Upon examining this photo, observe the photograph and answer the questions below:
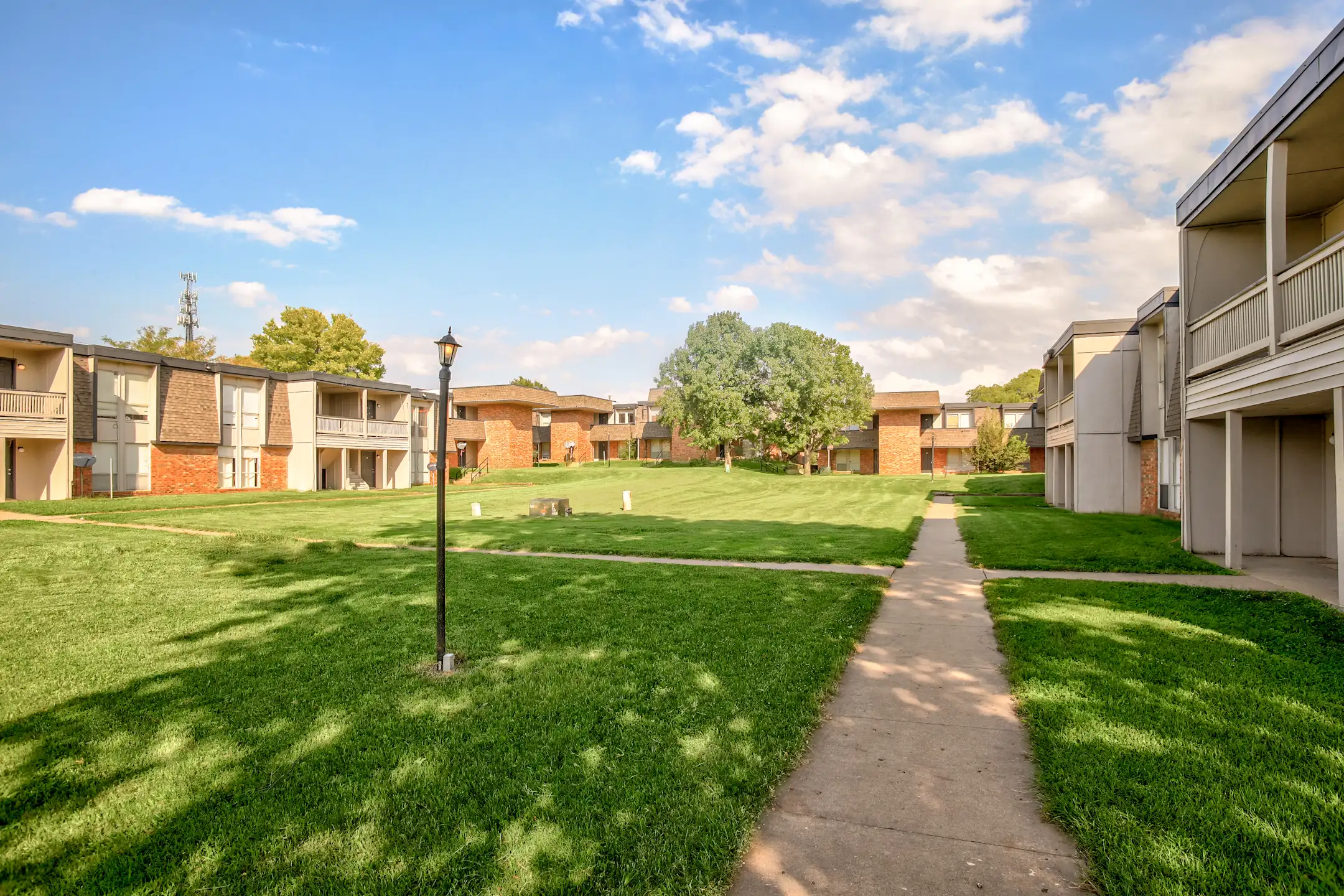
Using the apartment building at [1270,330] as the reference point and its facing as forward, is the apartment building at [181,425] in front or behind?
in front

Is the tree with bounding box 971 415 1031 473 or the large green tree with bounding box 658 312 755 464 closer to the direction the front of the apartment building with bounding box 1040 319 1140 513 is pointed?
the large green tree

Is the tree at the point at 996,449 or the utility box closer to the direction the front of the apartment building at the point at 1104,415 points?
the utility box

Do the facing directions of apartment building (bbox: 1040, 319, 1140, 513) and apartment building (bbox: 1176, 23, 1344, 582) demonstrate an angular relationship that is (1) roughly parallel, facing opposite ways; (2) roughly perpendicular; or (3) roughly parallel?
roughly parallel

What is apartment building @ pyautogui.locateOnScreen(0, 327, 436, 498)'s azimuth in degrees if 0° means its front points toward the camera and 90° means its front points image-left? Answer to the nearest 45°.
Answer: approximately 315°

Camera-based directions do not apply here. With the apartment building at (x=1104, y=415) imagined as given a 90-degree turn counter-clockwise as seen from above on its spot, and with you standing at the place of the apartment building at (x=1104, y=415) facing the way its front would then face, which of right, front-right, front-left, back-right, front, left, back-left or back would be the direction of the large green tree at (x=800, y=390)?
back-right

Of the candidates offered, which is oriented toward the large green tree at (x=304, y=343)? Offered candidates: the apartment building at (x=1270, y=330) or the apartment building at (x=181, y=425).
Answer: the apartment building at (x=1270, y=330)

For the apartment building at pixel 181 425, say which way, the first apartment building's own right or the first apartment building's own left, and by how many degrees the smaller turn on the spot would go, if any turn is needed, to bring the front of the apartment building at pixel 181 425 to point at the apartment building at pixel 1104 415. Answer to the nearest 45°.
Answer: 0° — it already faces it

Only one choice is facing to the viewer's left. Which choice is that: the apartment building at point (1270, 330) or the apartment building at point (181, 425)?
the apartment building at point (1270, 330)

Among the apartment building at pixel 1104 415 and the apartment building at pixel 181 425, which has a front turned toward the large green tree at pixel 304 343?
the apartment building at pixel 1104 415

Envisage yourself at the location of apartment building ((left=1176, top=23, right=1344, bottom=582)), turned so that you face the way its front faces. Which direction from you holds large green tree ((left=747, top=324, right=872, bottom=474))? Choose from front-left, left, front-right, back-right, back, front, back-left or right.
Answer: front-right

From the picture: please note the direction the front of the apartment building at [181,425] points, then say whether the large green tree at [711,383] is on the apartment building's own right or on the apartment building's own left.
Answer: on the apartment building's own left

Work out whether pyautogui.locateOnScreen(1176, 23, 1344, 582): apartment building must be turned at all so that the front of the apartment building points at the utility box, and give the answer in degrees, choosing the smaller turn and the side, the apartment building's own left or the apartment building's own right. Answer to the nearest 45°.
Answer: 0° — it already faces it

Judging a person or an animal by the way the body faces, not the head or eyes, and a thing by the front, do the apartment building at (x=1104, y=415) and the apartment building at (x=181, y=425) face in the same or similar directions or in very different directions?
very different directions

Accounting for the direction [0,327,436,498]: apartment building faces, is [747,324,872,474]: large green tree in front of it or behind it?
in front

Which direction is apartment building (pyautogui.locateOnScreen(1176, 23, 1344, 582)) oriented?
to the viewer's left

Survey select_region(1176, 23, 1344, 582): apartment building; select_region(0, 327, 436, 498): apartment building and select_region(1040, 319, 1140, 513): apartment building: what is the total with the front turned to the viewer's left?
2

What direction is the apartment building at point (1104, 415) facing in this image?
to the viewer's left
